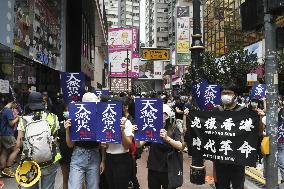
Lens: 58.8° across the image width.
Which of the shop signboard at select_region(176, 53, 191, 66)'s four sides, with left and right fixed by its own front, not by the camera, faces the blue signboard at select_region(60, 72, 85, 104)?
front

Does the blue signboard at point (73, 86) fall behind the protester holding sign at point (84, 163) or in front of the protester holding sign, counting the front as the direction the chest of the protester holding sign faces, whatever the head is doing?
behind

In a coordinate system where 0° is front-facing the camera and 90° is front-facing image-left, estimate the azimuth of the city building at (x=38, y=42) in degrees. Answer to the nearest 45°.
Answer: approximately 315°

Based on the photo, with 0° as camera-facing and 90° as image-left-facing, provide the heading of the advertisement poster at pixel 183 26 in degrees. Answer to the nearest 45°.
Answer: approximately 0°

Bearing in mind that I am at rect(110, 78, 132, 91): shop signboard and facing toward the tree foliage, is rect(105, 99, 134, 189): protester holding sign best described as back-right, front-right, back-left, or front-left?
front-right

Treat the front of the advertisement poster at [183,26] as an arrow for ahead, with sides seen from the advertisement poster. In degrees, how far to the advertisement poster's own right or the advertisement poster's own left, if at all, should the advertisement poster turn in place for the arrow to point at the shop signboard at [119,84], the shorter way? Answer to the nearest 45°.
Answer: approximately 45° to the advertisement poster's own right
